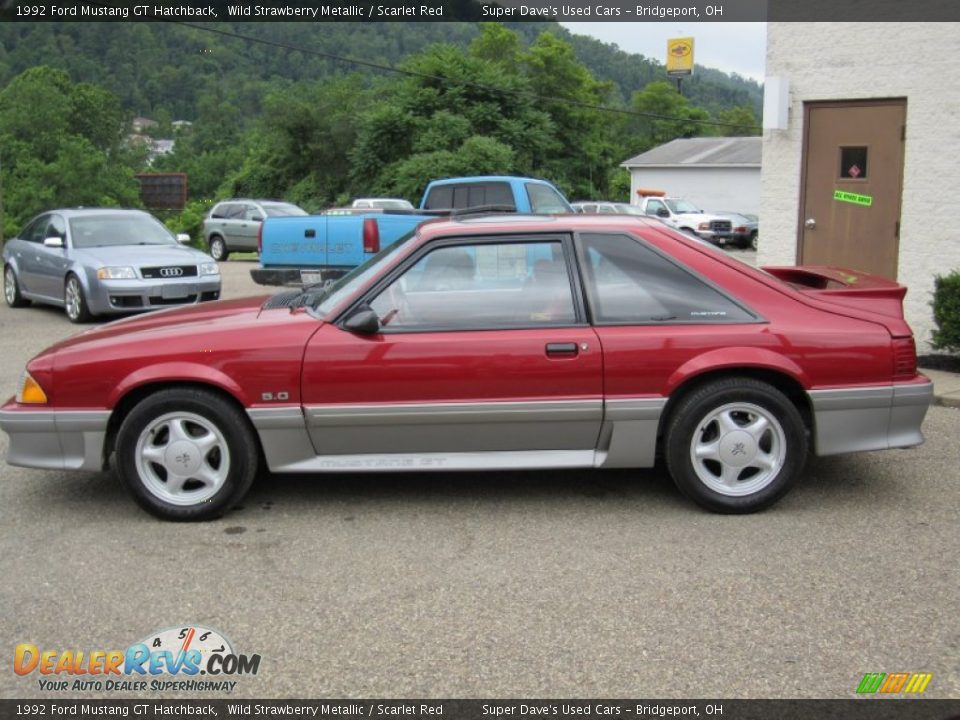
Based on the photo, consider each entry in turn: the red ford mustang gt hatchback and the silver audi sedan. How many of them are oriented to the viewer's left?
1

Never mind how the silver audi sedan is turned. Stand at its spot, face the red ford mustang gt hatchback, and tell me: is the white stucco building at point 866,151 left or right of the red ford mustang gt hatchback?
left

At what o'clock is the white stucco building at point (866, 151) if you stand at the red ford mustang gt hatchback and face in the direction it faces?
The white stucco building is roughly at 4 o'clock from the red ford mustang gt hatchback.

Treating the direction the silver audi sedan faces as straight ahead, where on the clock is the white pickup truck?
The white pickup truck is roughly at 9 o'clock from the silver audi sedan.

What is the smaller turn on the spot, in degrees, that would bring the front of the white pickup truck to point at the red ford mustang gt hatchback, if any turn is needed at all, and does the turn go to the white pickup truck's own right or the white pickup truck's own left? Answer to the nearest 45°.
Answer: approximately 45° to the white pickup truck's own right

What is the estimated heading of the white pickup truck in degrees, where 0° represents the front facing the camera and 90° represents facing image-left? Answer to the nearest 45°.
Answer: approximately 315°

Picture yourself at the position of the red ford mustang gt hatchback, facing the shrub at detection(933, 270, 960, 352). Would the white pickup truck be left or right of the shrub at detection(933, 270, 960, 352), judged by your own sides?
left

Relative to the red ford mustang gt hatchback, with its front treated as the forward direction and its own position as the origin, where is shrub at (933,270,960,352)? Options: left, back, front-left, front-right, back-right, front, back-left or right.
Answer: back-right

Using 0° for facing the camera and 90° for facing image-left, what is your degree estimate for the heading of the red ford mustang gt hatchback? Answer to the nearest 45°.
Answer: approximately 90°

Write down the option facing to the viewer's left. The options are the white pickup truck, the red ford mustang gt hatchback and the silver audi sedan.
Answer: the red ford mustang gt hatchback

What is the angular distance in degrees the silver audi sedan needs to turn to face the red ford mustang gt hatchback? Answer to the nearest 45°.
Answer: approximately 45° to its right
